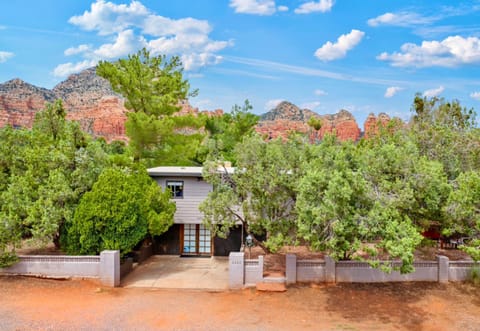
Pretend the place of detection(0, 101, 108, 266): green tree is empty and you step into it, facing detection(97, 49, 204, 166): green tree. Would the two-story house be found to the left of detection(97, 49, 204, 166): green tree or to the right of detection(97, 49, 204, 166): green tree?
right

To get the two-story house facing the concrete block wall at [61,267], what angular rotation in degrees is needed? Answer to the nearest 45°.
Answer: approximately 45° to its right

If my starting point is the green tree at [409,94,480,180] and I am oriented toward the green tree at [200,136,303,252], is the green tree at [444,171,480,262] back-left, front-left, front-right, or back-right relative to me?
front-left

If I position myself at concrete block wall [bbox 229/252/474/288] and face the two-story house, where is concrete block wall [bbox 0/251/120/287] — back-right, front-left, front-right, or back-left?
front-left

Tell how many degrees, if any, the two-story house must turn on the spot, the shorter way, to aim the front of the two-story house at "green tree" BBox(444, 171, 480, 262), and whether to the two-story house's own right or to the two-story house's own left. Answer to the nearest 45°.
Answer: approximately 45° to the two-story house's own left

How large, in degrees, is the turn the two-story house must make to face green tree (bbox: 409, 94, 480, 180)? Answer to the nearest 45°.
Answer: approximately 90° to its left

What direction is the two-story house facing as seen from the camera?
toward the camera

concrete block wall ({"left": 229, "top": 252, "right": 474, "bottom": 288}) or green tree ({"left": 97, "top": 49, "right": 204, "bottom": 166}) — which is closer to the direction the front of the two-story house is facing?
the concrete block wall
